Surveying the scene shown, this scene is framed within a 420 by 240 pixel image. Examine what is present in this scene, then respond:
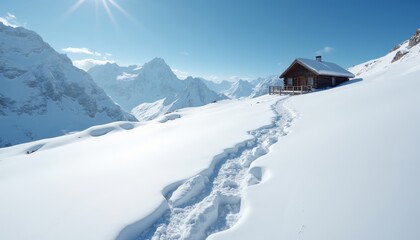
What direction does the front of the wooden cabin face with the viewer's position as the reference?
facing the viewer and to the left of the viewer
